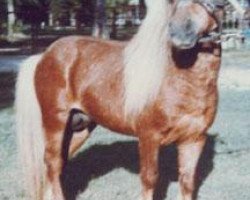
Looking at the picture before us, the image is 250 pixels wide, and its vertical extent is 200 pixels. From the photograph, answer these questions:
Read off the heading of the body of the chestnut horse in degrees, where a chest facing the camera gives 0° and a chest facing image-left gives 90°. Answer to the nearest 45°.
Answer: approximately 315°

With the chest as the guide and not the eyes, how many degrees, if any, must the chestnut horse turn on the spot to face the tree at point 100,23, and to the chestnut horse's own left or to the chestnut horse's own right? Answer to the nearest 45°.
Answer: approximately 135° to the chestnut horse's own left
